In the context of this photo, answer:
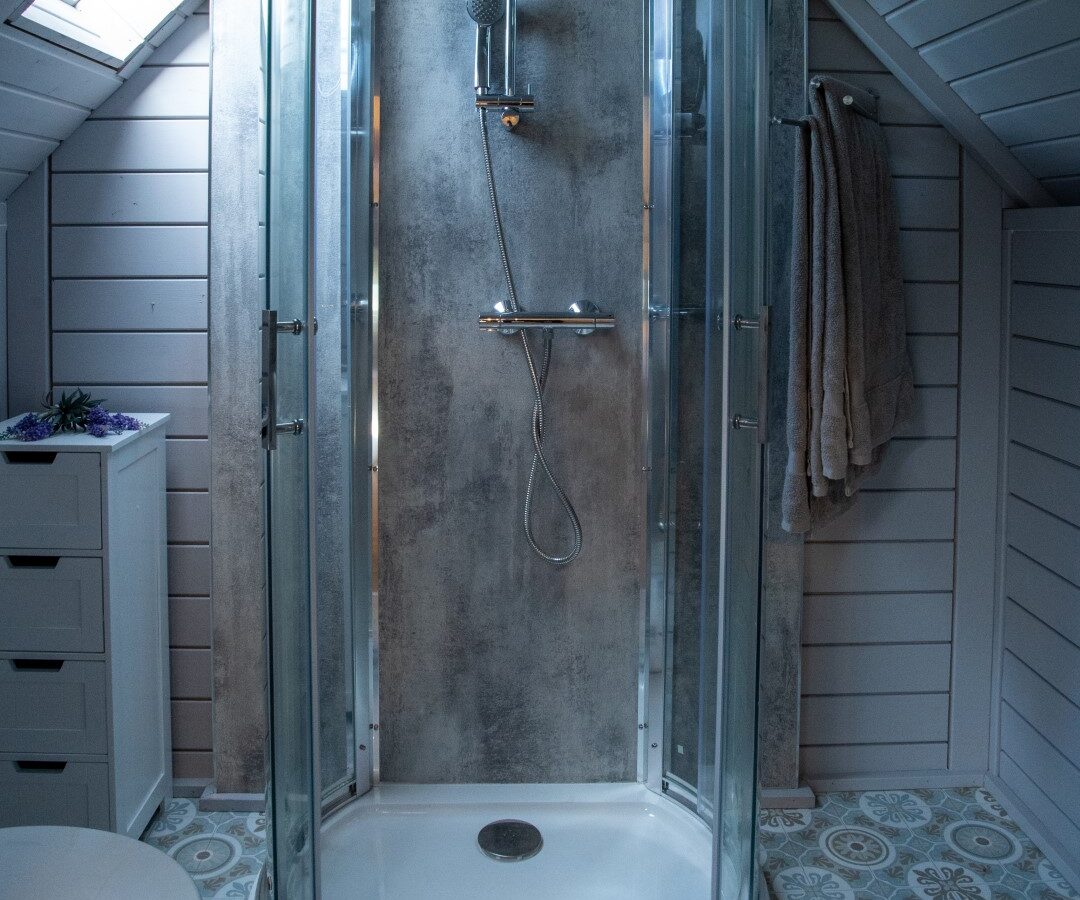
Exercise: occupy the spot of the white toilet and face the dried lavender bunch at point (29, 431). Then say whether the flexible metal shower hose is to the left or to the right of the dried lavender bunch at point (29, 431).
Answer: right

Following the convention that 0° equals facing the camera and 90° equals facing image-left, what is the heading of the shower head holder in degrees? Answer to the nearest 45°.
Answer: approximately 0°
